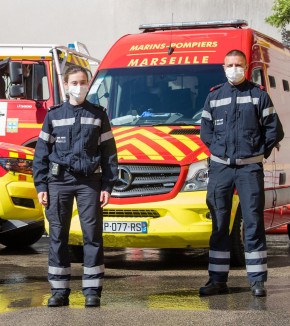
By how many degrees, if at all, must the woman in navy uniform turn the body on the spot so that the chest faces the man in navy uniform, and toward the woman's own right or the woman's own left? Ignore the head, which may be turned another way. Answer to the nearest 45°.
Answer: approximately 90° to the woman's own left

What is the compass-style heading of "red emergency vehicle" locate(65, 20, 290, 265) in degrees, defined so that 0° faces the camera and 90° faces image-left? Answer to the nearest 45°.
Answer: approximately 45°

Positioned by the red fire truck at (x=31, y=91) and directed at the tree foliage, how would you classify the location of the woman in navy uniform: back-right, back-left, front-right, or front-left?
back-right

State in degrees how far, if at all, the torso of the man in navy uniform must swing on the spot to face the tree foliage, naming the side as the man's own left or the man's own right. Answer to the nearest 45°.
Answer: approximately 180°

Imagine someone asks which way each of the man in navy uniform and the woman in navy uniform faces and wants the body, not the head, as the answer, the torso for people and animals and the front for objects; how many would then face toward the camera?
2

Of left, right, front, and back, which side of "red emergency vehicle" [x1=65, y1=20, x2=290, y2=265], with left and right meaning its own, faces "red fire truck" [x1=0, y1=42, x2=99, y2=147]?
right

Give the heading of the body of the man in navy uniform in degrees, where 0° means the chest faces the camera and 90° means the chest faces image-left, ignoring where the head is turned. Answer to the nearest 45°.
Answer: approximately 0°
